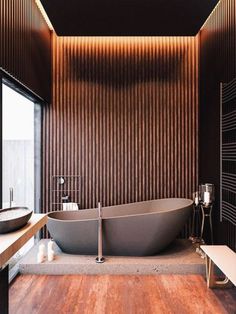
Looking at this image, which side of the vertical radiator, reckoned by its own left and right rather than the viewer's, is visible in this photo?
left

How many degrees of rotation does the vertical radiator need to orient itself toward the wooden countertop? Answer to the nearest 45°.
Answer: approximately 45° to its left

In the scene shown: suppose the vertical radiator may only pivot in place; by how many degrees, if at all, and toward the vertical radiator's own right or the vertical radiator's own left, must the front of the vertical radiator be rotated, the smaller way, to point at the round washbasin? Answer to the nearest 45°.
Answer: approximately 45° to the vertical radiator's own left
